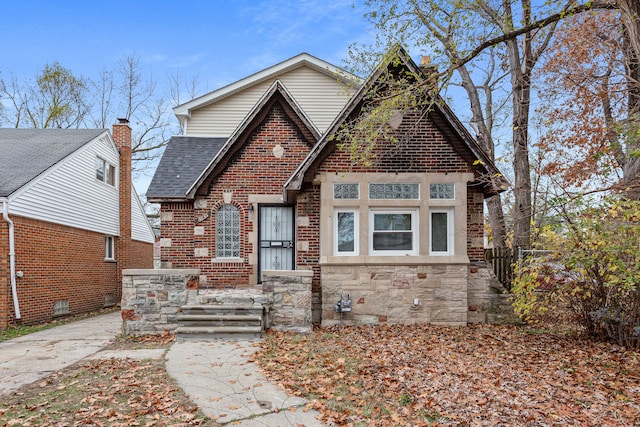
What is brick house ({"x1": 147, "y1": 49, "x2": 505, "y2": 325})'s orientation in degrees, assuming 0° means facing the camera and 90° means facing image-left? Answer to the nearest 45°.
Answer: approximately 0°
